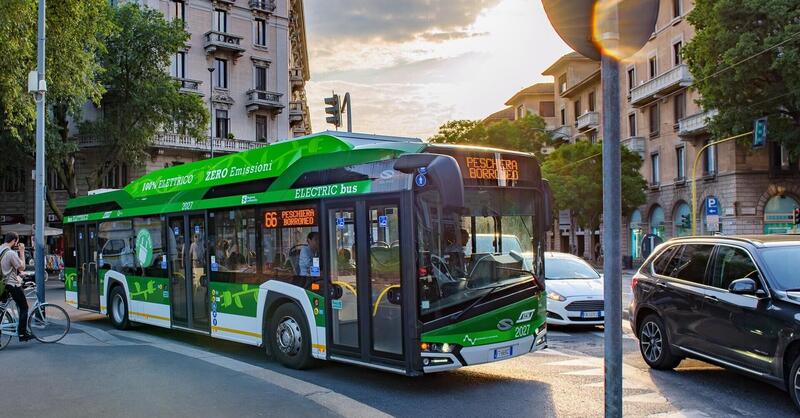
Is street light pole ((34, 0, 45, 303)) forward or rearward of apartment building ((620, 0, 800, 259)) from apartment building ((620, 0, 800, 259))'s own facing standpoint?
forward

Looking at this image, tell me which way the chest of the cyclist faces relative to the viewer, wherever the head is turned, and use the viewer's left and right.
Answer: facing to the right of the viewer

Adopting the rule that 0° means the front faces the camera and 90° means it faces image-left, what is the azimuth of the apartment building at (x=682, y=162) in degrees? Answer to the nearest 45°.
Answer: approximately 45°

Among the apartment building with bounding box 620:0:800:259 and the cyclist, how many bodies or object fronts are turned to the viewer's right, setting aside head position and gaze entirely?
1

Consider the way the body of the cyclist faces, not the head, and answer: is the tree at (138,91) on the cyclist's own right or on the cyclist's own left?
on the cyclist's own left

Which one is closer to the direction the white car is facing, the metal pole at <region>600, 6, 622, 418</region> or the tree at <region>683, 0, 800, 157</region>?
the metal pole

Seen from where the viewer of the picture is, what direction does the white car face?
facing the viewer and to the right of the viewer

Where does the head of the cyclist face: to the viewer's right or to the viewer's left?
to the viewer's right

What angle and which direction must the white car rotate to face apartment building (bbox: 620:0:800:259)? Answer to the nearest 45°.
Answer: approximately 135° to its left

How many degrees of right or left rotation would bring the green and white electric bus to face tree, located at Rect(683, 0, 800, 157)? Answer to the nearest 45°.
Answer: approximately 90° to its left

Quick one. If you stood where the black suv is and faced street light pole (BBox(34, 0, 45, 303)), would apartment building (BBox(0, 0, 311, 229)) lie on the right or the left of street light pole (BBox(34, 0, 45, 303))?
right
